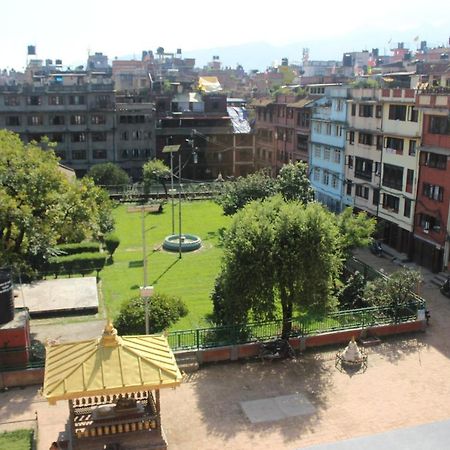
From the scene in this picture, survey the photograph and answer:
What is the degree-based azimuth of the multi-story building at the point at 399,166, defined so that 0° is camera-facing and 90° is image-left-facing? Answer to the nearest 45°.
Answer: approximately 45°

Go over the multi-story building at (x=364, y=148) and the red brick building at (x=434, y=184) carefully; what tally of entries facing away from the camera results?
0

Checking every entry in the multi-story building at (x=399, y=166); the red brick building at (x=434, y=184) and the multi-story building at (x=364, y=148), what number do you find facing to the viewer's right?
0

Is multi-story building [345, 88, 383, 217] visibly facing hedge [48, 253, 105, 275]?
yes

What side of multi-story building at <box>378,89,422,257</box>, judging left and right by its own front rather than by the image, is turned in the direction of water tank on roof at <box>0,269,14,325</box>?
front

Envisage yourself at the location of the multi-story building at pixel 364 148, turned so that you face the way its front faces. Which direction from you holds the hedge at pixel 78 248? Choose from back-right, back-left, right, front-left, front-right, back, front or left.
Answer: front

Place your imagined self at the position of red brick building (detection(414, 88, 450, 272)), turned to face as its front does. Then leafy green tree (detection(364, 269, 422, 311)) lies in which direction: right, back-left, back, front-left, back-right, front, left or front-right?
front-left

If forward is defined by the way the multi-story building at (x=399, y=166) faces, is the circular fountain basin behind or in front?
in front

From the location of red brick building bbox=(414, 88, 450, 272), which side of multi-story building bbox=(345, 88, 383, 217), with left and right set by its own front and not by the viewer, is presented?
left

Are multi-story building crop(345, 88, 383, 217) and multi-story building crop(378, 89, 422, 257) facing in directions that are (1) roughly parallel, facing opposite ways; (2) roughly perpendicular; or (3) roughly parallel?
roughly parallel

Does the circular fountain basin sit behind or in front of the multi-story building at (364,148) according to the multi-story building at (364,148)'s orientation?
in front

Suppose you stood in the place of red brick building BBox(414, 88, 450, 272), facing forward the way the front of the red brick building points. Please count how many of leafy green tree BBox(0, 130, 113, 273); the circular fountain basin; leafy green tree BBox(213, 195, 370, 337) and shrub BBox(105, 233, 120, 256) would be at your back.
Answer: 0

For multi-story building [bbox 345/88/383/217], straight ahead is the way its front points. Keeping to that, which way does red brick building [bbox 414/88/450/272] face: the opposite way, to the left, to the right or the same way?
the same way

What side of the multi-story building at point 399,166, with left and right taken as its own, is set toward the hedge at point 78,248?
front

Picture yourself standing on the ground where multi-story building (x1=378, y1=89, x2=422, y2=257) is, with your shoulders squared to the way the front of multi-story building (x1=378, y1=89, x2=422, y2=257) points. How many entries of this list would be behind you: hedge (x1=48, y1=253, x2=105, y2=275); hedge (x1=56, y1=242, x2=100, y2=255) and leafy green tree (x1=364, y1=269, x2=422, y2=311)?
0

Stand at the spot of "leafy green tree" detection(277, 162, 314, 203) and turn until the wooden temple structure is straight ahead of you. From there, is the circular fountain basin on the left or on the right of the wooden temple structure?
right

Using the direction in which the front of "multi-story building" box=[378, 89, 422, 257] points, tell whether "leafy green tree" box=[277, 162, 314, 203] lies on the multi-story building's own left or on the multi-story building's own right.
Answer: on the multi-story building's own right

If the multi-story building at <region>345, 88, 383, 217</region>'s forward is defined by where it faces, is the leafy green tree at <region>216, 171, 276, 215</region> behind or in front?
in front

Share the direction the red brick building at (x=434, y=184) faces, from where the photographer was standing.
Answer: facing the viewer and to the left of the viewer
